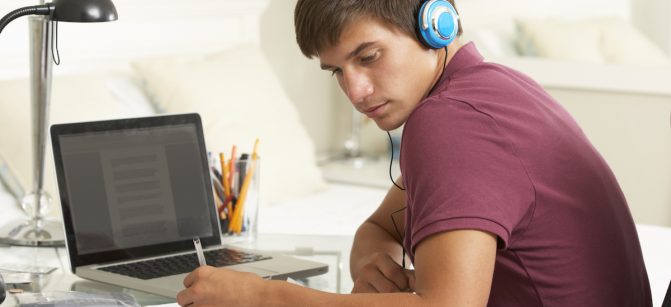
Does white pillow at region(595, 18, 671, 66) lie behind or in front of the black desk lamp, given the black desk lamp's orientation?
in front

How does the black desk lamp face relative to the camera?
to the viewer's right

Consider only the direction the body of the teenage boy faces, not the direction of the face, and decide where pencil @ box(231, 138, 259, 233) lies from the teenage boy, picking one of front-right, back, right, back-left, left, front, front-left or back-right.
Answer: front-right

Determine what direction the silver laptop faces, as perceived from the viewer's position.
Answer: facing the viewer and to the right of the viewer

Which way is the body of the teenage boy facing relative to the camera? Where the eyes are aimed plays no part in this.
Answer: to the viewer's left

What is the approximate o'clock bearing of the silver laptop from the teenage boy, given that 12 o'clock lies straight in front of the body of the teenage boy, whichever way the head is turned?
The silver laptop is roughly at 11 o'clock from the teenage boy.

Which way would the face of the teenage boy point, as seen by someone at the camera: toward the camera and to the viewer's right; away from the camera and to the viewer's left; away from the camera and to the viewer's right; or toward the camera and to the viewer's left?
toward the camera and to the viewer's left

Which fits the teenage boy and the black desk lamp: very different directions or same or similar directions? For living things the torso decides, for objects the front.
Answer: very different directions

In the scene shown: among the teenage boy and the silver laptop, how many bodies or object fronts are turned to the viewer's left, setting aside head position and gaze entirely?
1

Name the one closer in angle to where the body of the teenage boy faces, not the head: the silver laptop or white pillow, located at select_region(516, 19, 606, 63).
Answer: the silver laptop

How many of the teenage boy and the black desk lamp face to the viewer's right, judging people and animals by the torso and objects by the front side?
1

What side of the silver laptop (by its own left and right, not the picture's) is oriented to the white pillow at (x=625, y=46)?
left
